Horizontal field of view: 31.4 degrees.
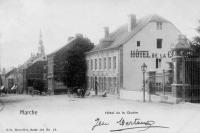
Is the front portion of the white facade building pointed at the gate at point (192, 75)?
no

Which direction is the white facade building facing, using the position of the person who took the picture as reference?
facing the viewer and to the left of the viewer
